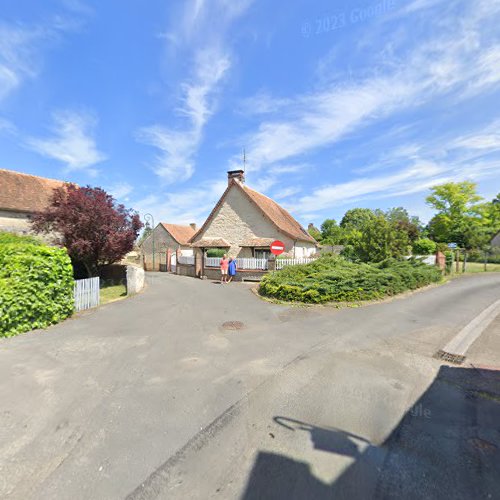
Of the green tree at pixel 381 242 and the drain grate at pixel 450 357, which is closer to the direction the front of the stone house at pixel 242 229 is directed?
the drain grate

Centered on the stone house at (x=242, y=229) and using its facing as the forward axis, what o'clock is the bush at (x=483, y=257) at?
The bush is roughly at 8 o'clock from the stone house.

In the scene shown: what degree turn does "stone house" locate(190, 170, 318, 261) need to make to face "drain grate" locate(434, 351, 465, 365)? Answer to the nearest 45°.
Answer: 0° — it already faces it

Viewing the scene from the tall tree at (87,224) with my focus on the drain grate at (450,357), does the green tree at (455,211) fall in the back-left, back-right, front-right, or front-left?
front-left

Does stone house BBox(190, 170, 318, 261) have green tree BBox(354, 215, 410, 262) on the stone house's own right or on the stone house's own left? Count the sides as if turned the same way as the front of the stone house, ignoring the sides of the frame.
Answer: on the stone house's own left

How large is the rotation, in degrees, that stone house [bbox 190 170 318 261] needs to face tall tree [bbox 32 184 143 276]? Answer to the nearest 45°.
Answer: approximately 45° to its right

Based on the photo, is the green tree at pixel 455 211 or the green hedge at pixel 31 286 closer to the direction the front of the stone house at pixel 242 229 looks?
the green hedge

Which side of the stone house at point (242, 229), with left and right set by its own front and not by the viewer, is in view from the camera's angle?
front

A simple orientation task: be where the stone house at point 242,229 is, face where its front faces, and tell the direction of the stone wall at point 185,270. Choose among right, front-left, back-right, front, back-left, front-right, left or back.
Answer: right

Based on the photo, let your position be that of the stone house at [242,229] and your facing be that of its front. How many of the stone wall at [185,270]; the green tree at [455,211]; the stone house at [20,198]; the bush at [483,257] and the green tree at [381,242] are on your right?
2

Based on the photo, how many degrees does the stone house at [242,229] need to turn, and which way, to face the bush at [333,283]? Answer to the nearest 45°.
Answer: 0° — it already faces it

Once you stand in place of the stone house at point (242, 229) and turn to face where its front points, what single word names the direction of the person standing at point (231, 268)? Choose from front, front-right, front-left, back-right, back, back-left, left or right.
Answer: front

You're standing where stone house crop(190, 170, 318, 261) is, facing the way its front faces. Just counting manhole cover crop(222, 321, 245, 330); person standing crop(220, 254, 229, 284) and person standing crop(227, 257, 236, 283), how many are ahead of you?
3

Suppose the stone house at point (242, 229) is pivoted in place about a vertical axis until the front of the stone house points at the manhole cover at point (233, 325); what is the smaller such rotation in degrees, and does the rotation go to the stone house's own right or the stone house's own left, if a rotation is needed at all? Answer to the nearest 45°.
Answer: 0° — it already faces it

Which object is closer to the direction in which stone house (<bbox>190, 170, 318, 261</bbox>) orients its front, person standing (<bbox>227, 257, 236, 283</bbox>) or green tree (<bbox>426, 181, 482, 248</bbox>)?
the person standing

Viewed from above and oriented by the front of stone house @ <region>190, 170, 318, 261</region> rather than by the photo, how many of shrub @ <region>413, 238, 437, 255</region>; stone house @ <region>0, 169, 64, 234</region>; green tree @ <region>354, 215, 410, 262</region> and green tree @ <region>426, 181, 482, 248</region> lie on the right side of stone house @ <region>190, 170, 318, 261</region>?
1

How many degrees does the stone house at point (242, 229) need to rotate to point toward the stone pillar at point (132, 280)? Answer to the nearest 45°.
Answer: approximately 45° to its right
